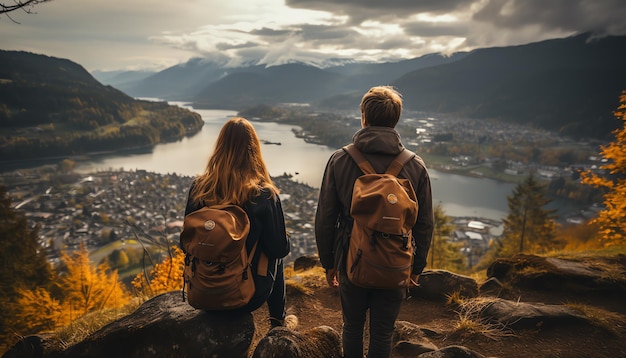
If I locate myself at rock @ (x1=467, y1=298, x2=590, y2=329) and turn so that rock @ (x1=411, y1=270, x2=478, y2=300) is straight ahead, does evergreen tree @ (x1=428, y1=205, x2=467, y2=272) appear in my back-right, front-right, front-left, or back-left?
front-right

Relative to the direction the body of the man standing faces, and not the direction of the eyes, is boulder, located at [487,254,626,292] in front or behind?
in front

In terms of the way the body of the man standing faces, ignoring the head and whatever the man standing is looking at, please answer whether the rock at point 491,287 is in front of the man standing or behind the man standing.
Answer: in front

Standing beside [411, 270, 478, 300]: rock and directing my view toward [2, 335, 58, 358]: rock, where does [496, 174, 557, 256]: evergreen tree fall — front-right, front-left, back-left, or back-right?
back-right

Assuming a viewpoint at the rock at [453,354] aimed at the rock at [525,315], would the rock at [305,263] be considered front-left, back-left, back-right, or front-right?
front-left

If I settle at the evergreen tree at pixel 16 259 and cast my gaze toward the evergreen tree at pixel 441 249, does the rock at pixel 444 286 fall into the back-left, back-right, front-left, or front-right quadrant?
front-right

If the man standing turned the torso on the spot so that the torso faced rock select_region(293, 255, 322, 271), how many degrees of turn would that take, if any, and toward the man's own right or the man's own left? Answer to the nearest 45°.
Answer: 0° — they already face it

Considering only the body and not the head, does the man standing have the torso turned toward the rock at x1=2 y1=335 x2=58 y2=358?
no

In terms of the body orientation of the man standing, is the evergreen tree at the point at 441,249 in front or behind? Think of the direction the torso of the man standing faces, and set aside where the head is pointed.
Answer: in front

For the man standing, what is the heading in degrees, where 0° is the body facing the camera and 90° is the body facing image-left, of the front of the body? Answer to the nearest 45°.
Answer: approximately 180°

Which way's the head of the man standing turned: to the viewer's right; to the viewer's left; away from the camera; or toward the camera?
away from the camera
